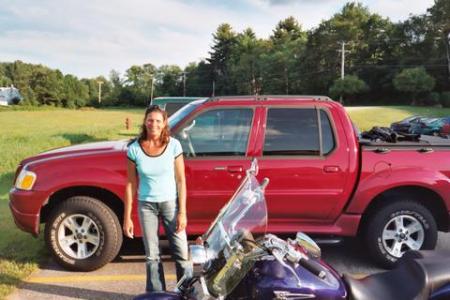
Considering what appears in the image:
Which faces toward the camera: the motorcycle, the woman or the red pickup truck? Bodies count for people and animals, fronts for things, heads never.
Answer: the woman

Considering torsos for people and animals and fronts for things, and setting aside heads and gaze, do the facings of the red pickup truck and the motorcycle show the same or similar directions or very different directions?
same or similar directions

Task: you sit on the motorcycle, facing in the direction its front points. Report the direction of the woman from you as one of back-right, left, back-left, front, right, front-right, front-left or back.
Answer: front-right

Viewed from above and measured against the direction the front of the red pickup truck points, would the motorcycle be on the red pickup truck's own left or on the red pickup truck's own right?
on the red pickup truck's own left

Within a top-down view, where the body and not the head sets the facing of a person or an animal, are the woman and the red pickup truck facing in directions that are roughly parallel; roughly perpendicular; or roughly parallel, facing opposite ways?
roughly perpendicular

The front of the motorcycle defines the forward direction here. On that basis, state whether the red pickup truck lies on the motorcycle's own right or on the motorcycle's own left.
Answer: on the motorcycle's own right

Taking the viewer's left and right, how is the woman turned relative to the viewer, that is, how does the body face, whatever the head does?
facing the viewer

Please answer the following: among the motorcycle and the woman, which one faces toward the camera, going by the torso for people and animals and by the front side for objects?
the woman

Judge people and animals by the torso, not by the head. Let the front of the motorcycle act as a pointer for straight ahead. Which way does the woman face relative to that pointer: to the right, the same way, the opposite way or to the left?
to the left

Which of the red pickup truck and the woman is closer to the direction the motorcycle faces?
the woman

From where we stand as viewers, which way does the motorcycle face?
facing to the left of the viewer

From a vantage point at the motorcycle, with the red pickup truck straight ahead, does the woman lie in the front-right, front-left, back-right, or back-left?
front-left

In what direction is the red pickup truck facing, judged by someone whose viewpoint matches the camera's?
facing to the left of the viewer

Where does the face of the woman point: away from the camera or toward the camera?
toward the camera
